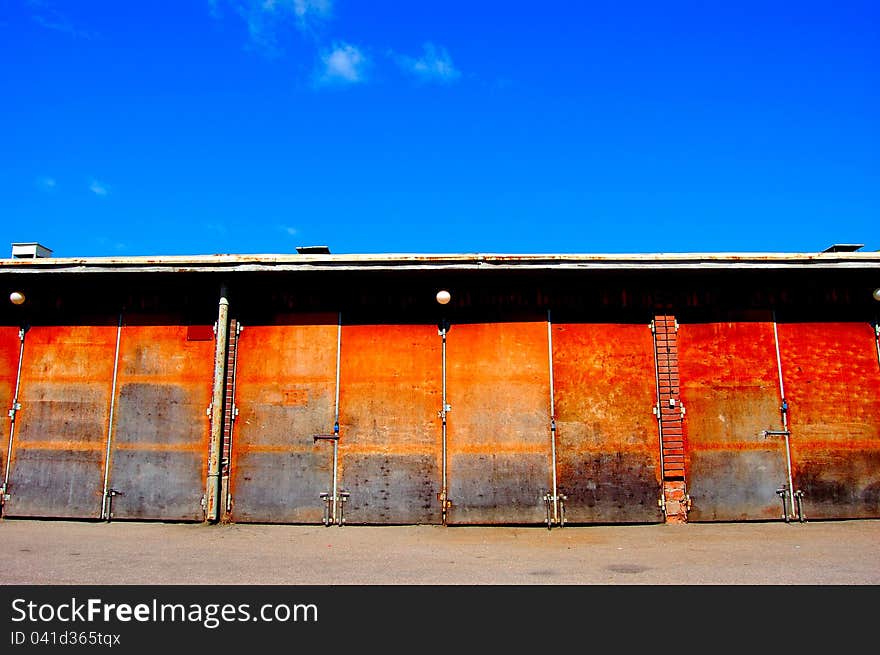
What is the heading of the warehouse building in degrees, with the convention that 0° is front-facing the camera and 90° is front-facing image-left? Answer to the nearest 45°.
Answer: approximately 0°
